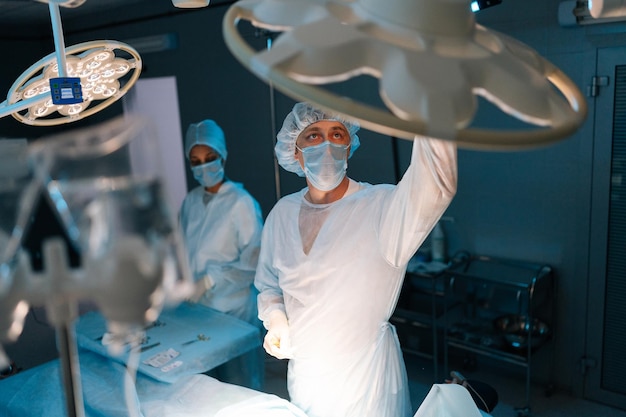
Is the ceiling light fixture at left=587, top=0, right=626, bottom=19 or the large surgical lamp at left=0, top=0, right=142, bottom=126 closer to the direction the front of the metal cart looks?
the large surgical lamp

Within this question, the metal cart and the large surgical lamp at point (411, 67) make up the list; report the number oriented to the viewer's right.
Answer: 0

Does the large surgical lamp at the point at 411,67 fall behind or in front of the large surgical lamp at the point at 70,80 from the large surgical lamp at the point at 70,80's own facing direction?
in front

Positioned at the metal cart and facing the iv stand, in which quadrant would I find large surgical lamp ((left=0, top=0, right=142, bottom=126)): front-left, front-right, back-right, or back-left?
front-right

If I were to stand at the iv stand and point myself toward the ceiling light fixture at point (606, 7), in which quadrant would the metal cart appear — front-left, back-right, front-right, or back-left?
front-left

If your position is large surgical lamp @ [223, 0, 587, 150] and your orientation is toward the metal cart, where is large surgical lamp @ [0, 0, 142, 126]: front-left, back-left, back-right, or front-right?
front-left

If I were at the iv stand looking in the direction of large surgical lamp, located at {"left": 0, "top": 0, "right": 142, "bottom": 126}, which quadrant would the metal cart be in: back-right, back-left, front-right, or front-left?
front-right

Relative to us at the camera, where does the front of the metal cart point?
facing the viewer and to the left of the viewer
